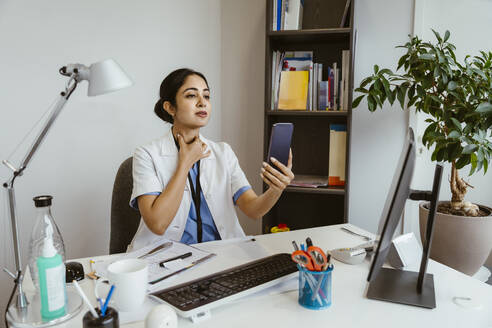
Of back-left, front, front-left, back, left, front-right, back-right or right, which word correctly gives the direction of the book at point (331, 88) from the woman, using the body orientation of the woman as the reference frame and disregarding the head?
left

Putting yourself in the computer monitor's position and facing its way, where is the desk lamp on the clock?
The desk lamp is roughly at 11 o'clock from the computer monitor.

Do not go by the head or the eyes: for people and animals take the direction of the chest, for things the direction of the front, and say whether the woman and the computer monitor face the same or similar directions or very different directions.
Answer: very different directions

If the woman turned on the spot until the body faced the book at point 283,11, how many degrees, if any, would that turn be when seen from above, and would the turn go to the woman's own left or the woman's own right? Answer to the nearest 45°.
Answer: approximately 90° to the woman's own left

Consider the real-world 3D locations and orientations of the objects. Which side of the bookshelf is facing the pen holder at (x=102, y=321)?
front

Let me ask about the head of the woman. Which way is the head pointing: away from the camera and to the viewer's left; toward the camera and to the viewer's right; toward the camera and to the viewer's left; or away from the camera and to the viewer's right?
toward the camera and to the viewer's right

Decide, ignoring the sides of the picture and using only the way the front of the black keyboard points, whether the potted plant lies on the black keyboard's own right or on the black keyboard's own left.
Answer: on the black keyboard's own right

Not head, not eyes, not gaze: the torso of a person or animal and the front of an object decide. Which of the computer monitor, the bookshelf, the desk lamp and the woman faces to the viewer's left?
the computer monitor

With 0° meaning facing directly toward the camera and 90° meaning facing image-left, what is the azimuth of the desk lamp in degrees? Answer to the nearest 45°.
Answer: approximately 270°
